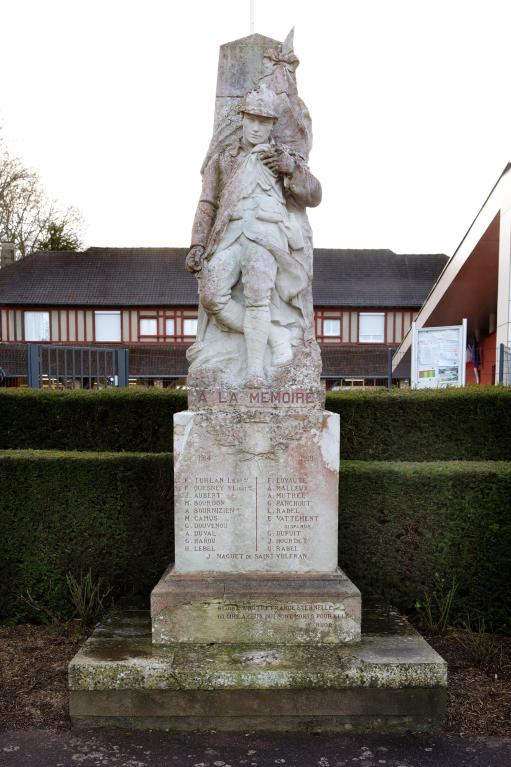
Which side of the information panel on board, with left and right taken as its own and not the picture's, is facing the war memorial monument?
front

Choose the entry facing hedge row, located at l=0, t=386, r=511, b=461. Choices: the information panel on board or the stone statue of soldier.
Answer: the information panel on board

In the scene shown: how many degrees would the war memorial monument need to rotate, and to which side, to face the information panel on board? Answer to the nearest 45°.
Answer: approximately 180°

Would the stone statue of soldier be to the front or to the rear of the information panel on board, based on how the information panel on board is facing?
to the front

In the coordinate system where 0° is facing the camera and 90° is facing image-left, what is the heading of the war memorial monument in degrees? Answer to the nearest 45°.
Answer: approximately 0°

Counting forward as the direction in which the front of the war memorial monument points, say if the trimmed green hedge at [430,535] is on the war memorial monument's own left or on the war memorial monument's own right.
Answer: on the war memorial monument's own left

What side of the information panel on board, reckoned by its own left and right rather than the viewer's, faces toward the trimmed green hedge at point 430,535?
front
